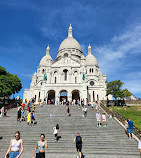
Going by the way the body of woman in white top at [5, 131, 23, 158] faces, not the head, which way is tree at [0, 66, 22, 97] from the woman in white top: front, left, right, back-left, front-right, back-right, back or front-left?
back

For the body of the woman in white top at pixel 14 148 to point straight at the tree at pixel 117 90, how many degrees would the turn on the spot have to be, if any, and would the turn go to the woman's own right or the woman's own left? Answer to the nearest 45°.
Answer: approximately 135° to the woman's own left

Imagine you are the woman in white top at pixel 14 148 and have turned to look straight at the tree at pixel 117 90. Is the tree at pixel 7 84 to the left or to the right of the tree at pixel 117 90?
left

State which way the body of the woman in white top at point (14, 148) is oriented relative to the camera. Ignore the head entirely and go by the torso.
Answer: toward the camera
